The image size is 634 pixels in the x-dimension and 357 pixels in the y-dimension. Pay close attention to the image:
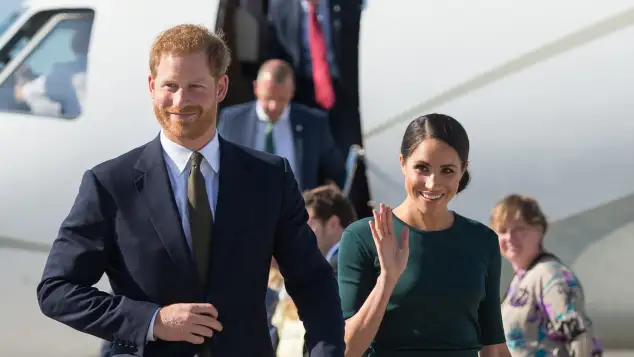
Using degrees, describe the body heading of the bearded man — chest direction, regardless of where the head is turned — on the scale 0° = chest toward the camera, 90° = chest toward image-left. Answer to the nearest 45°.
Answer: approximately 0°

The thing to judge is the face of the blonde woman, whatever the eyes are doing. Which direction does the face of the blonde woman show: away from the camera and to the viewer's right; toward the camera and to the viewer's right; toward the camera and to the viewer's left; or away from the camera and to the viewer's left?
toward the camera and to the viewer's left

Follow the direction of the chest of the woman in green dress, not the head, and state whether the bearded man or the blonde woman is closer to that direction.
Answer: the bearded man

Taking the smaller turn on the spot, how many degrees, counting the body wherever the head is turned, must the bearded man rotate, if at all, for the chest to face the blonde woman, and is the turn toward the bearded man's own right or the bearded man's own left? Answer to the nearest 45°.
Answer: approximately 135° to the bearded man's own left

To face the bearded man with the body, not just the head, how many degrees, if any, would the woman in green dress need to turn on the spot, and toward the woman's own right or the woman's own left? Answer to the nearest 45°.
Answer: approximately 45° to the woman's own right

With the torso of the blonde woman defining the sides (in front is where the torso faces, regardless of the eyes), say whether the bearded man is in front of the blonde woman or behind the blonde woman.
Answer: in front

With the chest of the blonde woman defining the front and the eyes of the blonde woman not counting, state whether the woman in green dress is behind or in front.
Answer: in front

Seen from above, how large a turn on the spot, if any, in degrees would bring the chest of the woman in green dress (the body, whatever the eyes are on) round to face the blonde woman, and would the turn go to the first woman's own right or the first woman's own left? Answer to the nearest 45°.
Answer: approximately 180°
